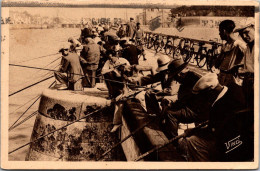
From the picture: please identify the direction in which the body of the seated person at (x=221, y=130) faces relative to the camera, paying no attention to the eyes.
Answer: to the viewer's left

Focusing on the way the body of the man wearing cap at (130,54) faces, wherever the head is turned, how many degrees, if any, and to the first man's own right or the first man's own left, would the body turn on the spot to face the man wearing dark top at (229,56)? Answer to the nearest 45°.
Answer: approximately 180°

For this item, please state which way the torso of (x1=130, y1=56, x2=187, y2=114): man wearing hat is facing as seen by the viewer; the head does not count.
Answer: to the viewer's left

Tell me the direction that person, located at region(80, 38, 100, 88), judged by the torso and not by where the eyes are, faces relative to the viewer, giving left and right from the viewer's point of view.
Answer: facing away from the viewer and to the left of the viewer
